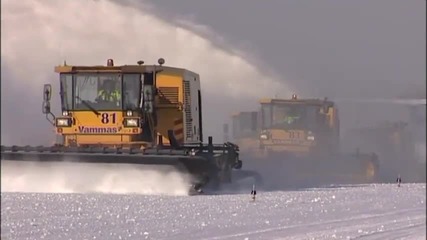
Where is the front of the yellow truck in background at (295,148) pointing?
toward the camera

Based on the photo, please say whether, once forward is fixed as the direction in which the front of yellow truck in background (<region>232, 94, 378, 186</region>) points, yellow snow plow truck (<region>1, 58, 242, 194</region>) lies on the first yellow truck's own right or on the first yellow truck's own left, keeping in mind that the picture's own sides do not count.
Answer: on the first yellow truck's own right

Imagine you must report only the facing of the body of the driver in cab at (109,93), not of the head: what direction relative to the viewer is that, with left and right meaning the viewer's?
facing the viewer

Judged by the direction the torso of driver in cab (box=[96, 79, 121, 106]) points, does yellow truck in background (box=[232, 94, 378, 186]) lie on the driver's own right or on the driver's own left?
on the driver's own left

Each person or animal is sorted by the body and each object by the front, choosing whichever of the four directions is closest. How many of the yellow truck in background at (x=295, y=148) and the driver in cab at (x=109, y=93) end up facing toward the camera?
2

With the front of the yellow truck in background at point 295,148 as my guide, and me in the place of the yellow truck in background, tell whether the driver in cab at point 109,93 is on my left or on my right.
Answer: on my right
